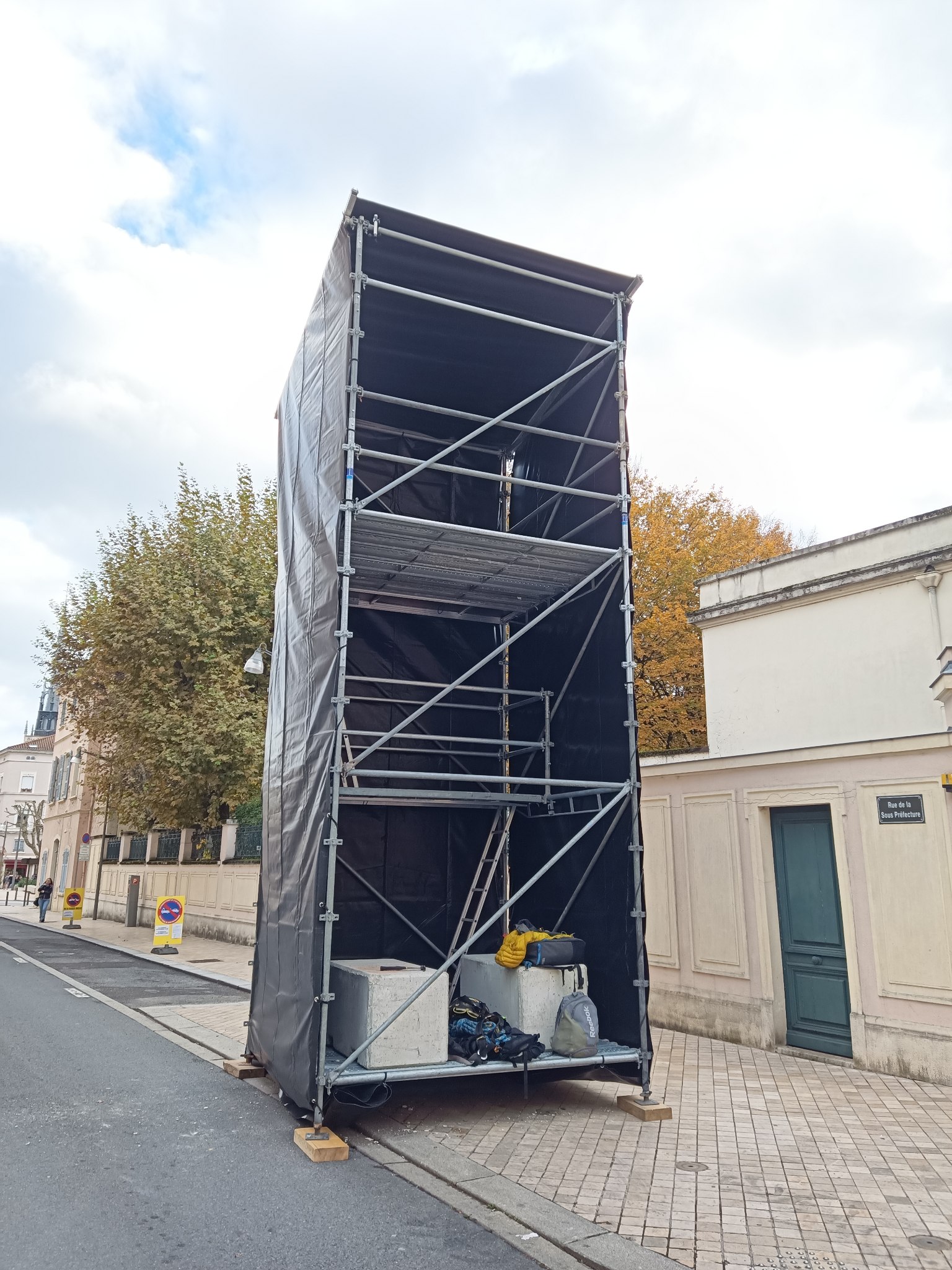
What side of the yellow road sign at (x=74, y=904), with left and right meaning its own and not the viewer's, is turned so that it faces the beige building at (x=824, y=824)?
front

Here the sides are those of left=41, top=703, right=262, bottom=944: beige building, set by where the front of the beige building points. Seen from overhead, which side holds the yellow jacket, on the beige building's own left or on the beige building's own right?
on the beige building's own left

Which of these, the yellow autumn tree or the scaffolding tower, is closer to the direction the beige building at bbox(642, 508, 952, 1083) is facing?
the scaffolding tower

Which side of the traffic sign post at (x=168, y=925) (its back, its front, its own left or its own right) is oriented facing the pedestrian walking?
back

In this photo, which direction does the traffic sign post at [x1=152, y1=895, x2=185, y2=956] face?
toward the camera

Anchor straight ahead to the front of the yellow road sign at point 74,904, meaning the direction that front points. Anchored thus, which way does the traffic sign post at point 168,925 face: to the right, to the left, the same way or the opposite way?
the same way

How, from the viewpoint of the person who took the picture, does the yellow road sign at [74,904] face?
facing the viewer

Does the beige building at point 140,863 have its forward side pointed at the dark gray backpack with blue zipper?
no

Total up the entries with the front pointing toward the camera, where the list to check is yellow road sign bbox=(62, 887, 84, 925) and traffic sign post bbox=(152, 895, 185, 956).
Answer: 2

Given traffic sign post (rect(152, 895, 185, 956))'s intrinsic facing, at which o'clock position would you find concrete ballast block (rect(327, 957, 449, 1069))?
The concrete ballast block is roughly at 12 o'clock from the traffic sign post.

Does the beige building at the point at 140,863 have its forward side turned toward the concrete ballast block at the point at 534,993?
no

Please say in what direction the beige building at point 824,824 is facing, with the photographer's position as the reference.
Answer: facing the viewer and to the left of the viewer

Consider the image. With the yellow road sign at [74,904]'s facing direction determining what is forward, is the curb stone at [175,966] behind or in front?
in front

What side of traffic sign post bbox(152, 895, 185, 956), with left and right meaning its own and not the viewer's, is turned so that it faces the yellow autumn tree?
left

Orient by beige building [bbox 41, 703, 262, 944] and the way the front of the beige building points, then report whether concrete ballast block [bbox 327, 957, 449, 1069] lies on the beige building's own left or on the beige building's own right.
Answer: on the beige building's own left

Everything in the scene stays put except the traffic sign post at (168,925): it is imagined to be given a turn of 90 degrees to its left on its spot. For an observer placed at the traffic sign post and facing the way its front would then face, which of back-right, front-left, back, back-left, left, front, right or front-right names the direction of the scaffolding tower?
right

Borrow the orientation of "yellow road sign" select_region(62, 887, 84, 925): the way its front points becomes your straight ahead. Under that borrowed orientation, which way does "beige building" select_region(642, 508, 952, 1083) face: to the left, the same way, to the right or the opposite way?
to the right

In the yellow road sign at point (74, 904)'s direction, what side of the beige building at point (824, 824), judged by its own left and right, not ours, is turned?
right
